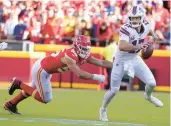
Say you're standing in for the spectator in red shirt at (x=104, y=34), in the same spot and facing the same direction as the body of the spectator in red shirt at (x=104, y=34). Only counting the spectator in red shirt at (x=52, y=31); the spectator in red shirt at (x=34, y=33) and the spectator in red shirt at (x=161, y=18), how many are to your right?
2

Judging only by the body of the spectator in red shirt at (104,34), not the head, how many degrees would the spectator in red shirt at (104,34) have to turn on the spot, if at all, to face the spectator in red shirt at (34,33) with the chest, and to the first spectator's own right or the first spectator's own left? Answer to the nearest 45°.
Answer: approximately 90° to the first spectator's own right

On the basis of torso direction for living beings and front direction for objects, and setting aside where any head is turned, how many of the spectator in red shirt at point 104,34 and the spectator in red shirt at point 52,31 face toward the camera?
2

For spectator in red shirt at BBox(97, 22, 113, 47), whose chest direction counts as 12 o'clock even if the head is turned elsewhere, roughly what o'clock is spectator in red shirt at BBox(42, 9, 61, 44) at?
spectator in red shirt at BBox(42, 9, 61, 44) is roughly at 3 o'clock from spectator in red shirt at BBox(97, 22, 113, 47).

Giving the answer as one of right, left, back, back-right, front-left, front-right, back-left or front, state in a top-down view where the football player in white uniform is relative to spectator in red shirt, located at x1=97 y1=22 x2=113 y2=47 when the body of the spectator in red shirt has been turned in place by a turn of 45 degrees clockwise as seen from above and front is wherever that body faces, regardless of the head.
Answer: front-left

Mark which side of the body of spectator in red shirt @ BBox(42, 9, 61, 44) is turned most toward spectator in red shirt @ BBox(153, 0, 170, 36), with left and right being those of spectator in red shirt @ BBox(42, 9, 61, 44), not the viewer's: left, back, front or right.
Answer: left

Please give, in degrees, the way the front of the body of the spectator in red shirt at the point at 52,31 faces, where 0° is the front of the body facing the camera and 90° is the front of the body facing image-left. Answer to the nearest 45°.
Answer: approximately 0°

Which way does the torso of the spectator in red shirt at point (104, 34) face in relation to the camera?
toward the camera

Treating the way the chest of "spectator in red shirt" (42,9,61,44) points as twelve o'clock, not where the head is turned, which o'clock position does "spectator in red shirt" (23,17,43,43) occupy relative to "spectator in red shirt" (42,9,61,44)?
"spectator in red shirt" (23,17,43,43) is roughly at 3 o'clock from "spectator in red shirt" (42,9,61,44).

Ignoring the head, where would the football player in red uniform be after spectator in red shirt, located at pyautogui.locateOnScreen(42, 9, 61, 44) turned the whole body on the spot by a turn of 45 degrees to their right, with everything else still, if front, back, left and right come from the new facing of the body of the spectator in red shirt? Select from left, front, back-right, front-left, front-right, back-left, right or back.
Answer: front-left
